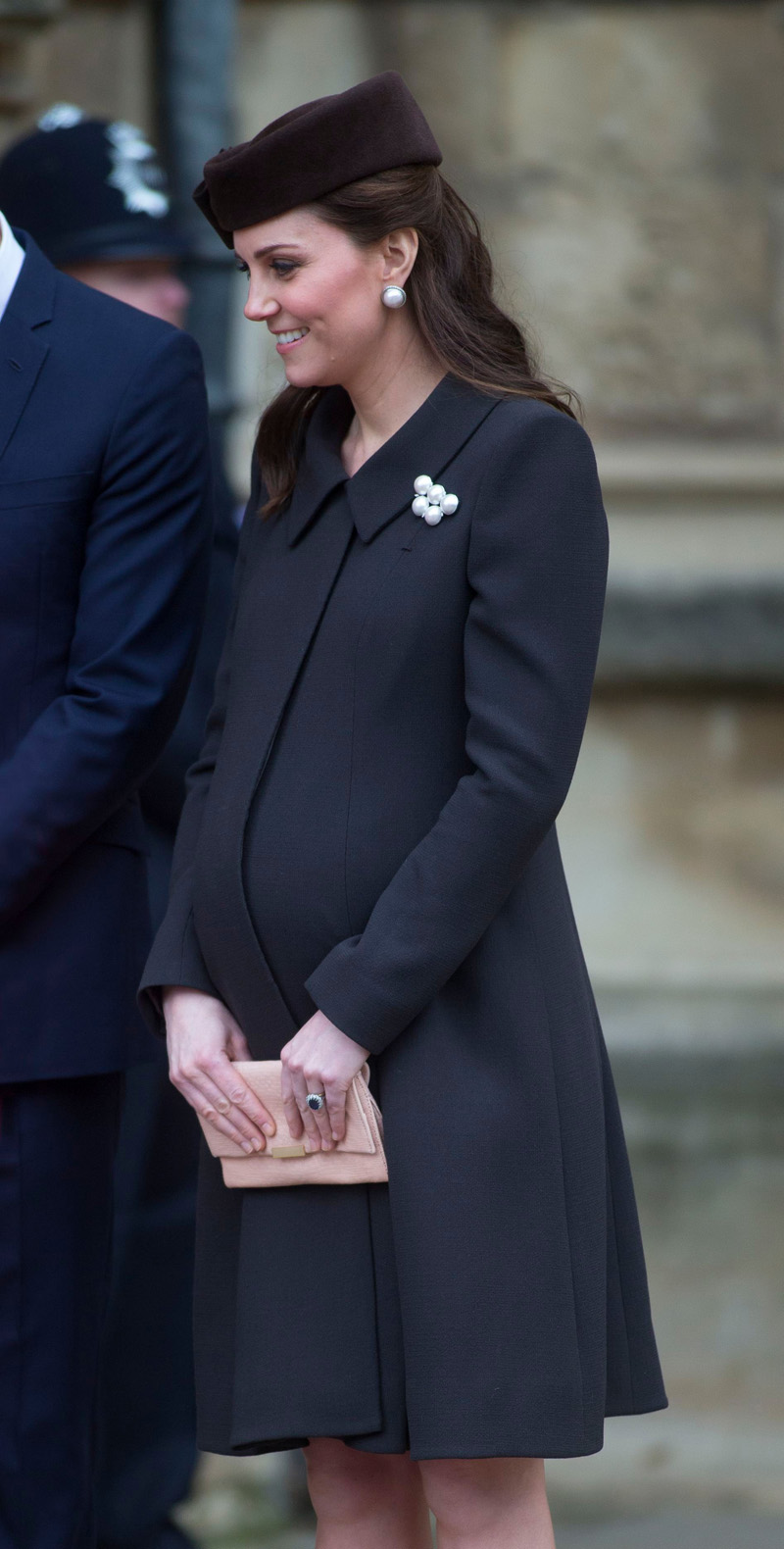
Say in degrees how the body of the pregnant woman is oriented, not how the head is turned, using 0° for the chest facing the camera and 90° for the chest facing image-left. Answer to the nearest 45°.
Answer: approximately 45°

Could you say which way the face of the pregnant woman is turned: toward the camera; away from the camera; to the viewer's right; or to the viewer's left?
to the viewer's left

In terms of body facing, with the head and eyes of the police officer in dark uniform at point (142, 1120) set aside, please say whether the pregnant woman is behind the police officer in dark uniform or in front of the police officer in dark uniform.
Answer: in front
